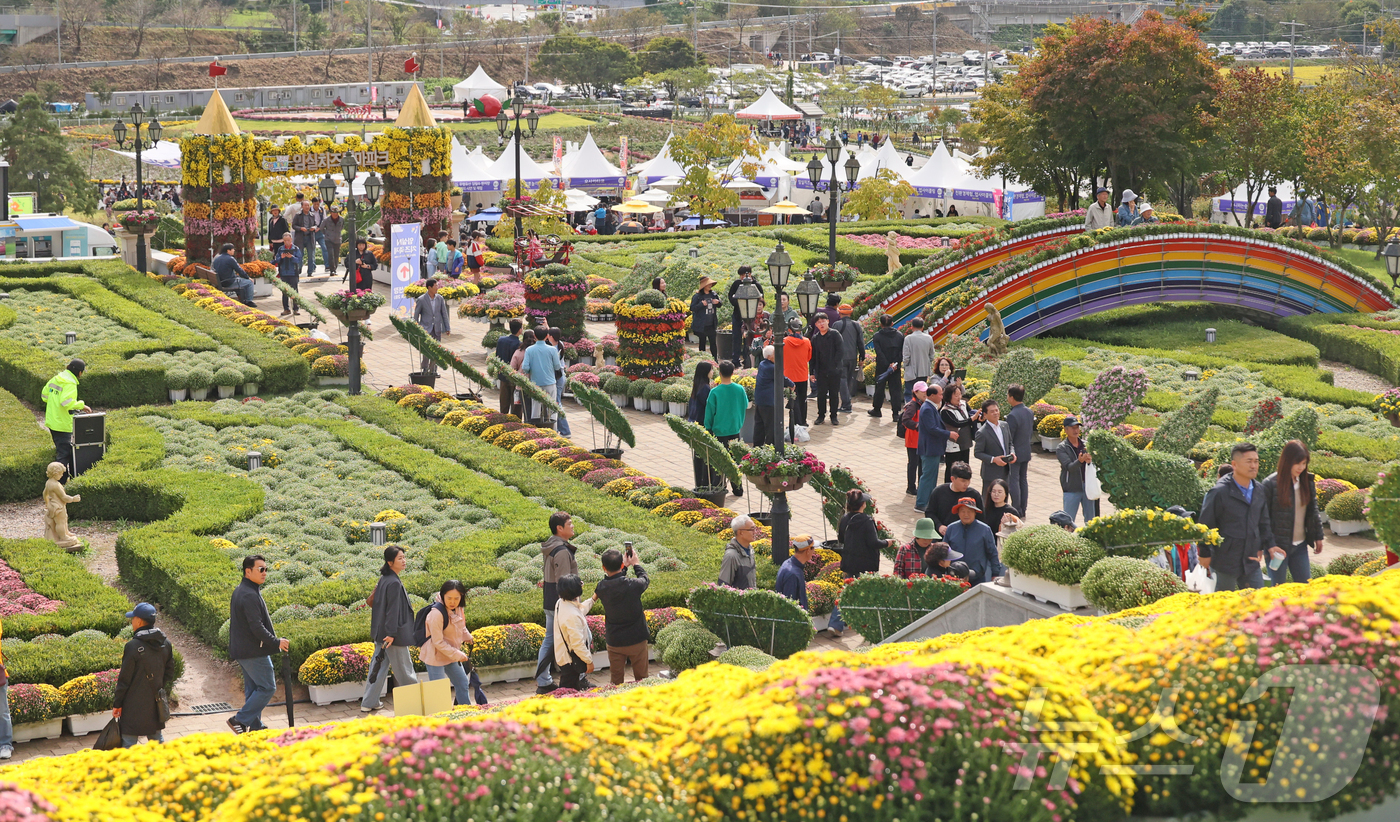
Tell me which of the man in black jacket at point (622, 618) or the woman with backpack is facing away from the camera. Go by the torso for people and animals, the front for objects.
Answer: the man in black jacket

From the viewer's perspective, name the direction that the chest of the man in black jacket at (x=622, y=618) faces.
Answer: away from the camera

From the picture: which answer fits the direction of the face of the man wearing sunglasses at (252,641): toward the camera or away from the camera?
toward the camera

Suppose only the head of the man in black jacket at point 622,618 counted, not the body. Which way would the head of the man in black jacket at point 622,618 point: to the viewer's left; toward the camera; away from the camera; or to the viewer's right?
away from the camera

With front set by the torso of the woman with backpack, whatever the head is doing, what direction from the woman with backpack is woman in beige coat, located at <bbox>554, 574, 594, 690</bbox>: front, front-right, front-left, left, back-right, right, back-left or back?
front-left

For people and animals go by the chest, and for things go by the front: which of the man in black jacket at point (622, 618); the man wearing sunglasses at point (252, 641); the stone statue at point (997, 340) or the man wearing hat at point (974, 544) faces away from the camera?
the man in black jacket

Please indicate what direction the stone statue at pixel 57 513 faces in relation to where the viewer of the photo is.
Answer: facing to the right of the viewer

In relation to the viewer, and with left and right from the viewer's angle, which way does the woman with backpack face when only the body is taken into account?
facing the viewer and to the right of the viewer

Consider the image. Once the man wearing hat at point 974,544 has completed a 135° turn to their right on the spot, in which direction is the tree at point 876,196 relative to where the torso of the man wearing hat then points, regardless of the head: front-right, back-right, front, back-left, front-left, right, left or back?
front-right
